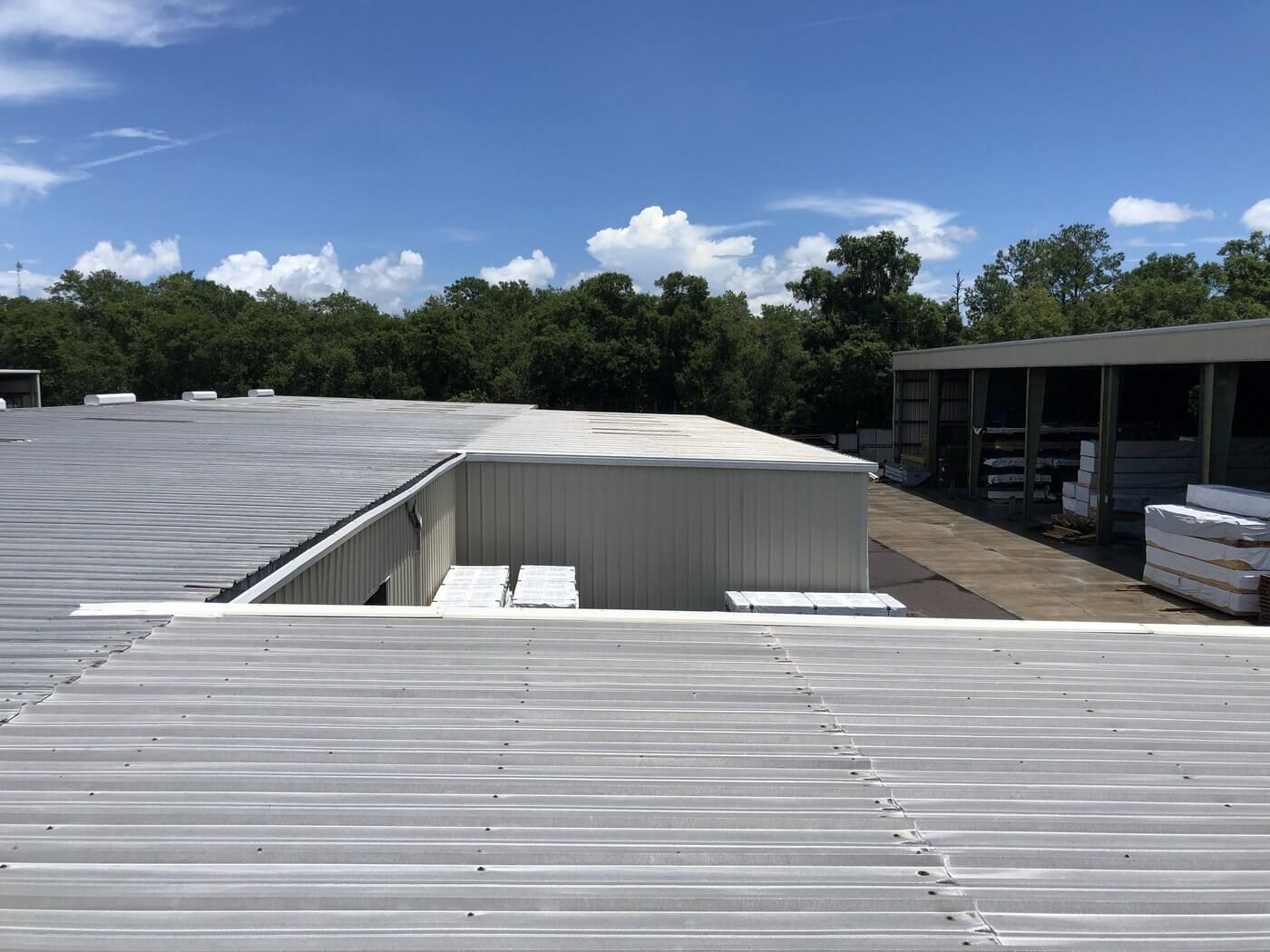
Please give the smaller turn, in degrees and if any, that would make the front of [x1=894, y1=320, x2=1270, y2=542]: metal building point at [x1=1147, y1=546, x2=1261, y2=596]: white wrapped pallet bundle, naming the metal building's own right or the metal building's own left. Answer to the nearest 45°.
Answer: approximately 45° to the metal building's own left

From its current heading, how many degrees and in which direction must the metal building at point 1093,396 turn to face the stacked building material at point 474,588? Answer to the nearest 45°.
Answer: approximately 45° to its left

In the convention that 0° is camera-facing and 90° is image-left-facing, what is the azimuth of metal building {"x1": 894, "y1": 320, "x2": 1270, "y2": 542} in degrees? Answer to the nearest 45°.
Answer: approximately 45°

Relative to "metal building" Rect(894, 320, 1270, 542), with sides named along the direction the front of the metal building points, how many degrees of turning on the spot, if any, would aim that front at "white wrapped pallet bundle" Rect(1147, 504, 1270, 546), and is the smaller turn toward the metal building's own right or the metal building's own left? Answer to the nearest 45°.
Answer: approximately 45° to the metal building's own left

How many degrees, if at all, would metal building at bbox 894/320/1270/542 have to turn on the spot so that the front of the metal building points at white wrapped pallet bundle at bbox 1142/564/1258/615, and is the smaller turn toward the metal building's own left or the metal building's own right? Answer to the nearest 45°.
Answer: approximately 45° to the metal building's own left

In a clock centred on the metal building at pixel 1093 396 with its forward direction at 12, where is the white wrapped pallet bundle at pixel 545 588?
The white wrapped pallet bundle is roughly at 11 o'clock from the metal building.

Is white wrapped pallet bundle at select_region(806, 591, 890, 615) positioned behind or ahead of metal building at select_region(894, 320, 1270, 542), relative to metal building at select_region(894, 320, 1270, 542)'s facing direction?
ahead
